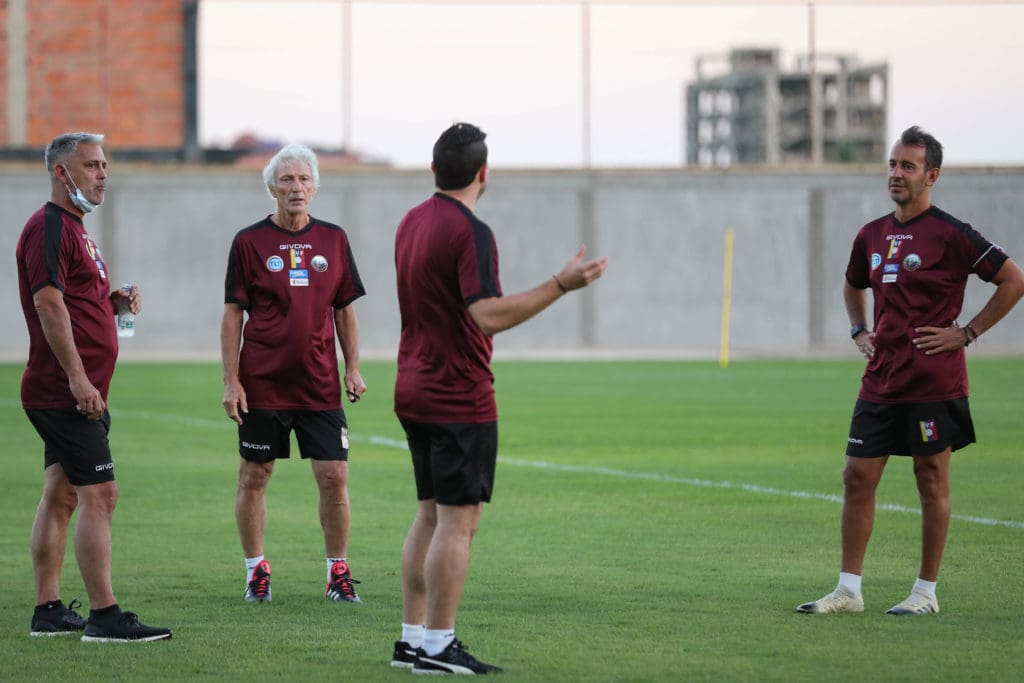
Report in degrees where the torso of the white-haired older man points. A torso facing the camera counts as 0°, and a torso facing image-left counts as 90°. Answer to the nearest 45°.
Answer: approximately 0°

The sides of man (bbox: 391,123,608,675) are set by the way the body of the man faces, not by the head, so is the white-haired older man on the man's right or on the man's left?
on the man's left

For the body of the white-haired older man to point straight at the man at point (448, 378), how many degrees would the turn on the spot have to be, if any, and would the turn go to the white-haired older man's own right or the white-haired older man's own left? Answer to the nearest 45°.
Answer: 0° — they already face them

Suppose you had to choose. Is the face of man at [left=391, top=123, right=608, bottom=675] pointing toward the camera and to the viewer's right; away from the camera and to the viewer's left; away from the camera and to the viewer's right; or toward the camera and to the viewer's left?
away from the camera and to the viewer's right

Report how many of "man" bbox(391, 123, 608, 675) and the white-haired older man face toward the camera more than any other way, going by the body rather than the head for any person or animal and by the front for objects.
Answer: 1

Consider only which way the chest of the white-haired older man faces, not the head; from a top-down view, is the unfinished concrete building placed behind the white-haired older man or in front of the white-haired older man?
behind

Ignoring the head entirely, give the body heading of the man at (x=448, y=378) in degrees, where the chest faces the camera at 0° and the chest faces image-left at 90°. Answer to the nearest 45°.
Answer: approximately 225°

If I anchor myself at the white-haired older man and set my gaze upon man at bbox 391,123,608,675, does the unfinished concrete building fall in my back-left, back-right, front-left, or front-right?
back-left

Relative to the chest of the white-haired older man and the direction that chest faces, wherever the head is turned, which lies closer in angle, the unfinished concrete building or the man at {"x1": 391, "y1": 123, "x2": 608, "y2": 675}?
the man

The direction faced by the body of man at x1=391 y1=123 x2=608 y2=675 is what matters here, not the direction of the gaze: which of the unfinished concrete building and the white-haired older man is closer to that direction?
the unfinished concrete building

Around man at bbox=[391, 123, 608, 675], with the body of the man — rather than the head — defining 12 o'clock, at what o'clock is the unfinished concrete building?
The unfinished concrete building is roughly at 11 o'clock from the man.
